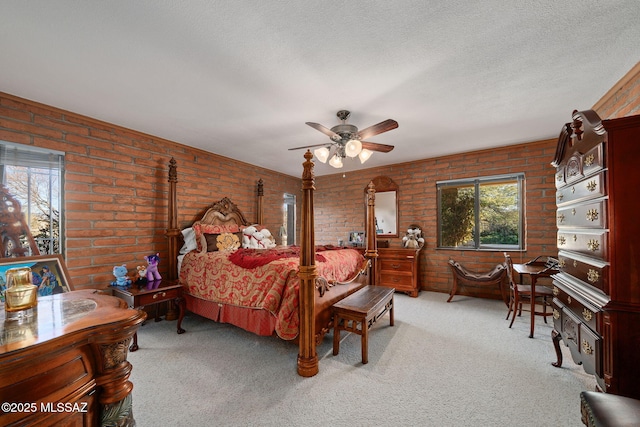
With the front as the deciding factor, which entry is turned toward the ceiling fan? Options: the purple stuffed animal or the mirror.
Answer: the mirror

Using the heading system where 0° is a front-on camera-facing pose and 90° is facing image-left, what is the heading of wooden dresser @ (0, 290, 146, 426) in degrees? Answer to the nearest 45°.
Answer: approximately 315°

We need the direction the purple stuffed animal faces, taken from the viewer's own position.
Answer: facing the viewer and to the left of the viewer

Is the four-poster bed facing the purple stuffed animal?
no

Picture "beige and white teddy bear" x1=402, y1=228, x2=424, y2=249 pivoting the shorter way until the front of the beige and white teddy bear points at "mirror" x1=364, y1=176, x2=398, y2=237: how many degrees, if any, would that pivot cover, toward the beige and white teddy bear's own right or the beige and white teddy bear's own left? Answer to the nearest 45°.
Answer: approximately 135° to the beige and white teddy bear's own right

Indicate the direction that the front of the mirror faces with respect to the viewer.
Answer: facing the viewer

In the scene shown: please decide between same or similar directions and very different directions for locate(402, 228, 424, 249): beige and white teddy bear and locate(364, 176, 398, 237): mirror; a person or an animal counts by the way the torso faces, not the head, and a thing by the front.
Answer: same or similar directions

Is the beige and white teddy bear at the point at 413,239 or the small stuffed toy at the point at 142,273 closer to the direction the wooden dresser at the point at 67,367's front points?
the beige and white teddy bear

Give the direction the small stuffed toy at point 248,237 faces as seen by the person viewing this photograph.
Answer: facing the viewer and to the right of the viewer

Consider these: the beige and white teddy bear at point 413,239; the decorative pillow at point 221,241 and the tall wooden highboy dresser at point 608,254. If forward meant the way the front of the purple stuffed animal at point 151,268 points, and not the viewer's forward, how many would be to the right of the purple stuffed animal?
0

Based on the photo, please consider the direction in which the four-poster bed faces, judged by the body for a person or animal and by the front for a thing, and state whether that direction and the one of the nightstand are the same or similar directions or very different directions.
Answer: same or similar directions

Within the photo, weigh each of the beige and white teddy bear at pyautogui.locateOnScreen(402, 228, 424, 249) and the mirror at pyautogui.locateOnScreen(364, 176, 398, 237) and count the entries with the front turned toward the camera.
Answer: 2

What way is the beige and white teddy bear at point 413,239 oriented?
toward the camera

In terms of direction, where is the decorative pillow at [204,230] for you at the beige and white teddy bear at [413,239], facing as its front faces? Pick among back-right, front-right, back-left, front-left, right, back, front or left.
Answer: front-right

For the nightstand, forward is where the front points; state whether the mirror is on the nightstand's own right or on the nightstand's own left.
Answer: on the nightstand's own left
